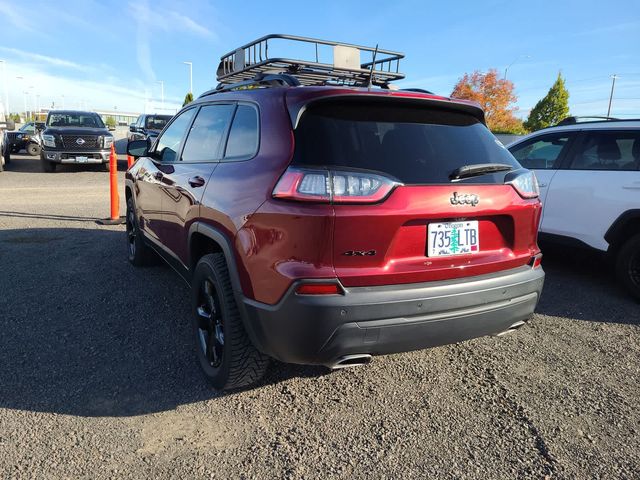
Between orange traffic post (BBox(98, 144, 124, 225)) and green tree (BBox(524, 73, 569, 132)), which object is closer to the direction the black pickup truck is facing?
the orange traffic post

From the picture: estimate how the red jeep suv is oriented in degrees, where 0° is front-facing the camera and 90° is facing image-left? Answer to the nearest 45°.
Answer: approximately 135°

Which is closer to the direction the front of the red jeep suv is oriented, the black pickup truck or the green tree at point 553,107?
the black pickup truck

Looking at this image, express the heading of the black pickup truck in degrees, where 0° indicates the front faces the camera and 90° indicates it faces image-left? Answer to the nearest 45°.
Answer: approximately 0°

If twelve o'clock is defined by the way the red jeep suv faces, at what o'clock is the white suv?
The white suv is roughly at 3 o'clock from the red jeep suv.

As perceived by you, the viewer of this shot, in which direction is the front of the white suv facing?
facing away from the viewer and to the left of the viewer

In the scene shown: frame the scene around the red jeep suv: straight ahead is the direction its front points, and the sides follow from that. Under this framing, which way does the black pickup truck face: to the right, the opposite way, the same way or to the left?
the opposite way
